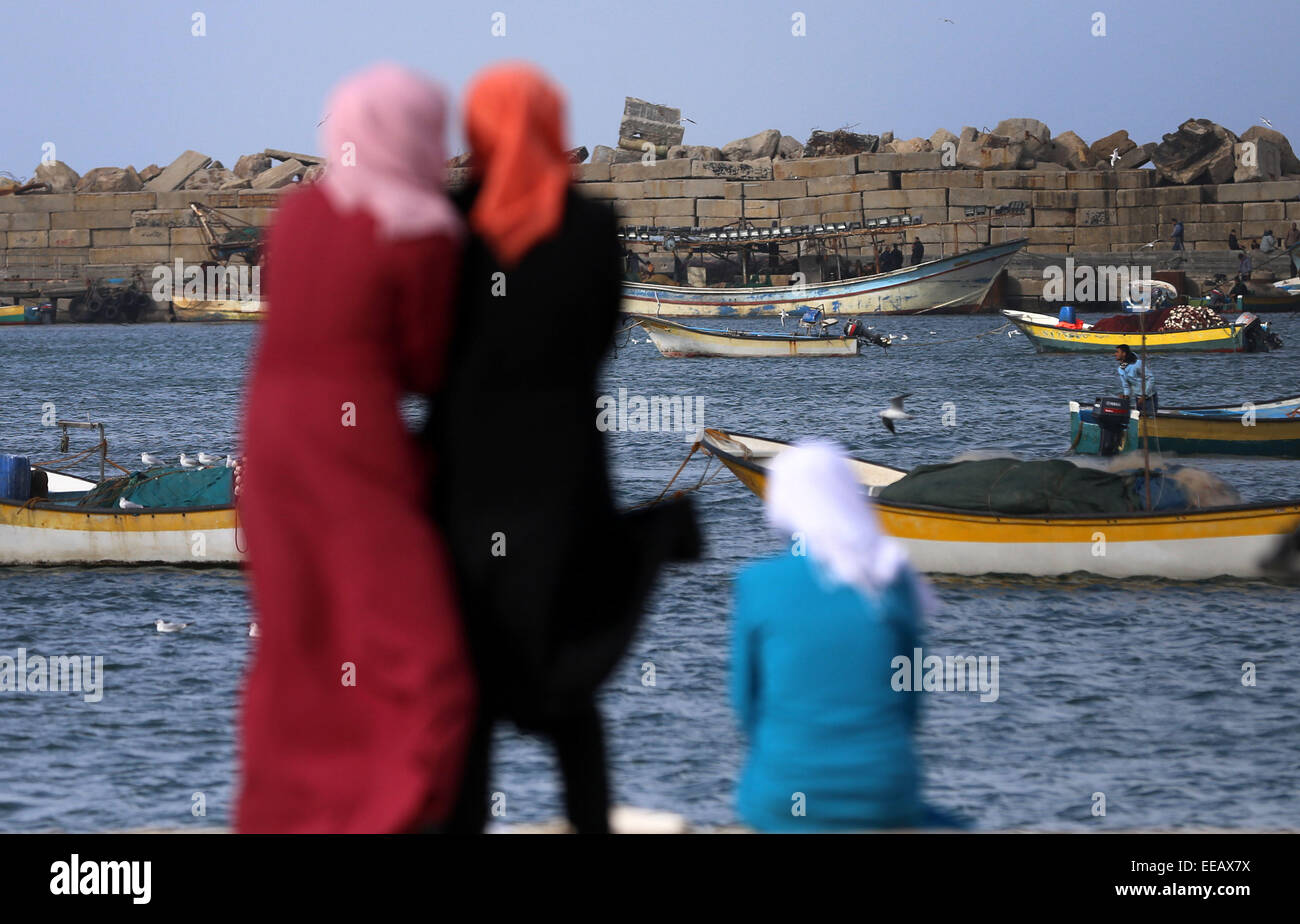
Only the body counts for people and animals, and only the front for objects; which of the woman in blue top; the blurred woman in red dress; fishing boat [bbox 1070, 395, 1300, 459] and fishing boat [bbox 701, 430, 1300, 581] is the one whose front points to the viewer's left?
fishing boat [bbox 701, 430, 1300, 581]

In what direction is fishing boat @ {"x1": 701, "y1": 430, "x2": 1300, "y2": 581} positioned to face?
to the viewer's left

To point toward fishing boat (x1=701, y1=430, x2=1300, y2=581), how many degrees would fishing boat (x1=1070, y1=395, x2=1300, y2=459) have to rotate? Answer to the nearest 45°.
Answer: approximately 90° to its right

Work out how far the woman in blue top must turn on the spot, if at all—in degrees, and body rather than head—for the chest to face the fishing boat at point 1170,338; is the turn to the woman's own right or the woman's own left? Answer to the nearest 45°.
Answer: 0° — they already face it

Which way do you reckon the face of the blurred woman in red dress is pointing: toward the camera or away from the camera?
away from the camera

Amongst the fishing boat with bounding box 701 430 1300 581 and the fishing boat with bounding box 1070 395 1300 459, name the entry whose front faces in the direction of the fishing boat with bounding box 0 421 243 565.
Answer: the fishing boat with bounding box 701 430 1300 581

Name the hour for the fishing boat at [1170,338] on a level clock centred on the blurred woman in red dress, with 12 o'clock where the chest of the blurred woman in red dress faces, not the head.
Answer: The fishing boat is roughly at 1 o'clock from the blurred woman in red dress.

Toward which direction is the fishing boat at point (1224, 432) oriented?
to the viewer's right

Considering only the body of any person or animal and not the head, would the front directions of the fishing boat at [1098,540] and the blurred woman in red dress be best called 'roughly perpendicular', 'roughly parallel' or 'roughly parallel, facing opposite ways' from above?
roughly perpendicular

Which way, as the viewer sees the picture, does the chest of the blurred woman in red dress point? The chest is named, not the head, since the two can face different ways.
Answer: away from the camera

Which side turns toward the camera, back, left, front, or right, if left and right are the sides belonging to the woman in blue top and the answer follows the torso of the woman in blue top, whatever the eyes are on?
back

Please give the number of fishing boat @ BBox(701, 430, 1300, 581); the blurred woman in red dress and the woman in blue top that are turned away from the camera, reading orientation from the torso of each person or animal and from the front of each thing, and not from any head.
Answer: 2

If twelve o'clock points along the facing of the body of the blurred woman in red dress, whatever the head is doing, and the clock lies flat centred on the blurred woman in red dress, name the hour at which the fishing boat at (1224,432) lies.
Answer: The fishing boat is roughly at 1 o'clock from the blurred woman in red dress.
